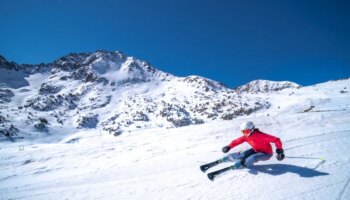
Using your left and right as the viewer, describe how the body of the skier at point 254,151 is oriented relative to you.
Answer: facing the viewer and to the left of the viewer
